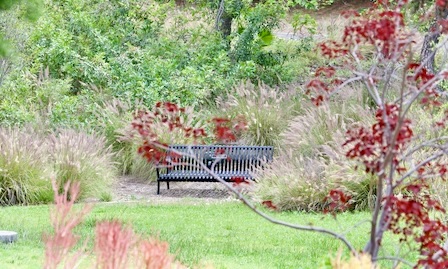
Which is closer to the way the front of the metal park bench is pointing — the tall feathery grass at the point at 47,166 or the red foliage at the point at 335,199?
the red foliage

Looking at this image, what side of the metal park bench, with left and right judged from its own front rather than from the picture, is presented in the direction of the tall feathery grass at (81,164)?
right

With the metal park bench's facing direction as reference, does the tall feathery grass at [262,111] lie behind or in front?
behind

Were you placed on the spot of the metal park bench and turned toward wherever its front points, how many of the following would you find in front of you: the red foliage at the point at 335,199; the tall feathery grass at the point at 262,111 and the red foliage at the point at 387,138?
2

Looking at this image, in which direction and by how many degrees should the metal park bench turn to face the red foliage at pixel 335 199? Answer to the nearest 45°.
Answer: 0° — it already faces it

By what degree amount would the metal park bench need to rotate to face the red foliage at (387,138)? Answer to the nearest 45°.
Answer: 0° — it already faces it

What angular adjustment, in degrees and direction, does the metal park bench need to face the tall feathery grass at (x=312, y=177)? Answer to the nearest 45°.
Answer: approximately 45° to its left

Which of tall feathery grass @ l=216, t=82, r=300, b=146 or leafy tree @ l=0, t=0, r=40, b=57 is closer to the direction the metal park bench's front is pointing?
the leafy tree

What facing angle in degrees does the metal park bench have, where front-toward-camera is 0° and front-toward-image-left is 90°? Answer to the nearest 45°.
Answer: approximately 0°

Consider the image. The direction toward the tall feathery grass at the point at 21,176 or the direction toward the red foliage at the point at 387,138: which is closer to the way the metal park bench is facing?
the red foliage
